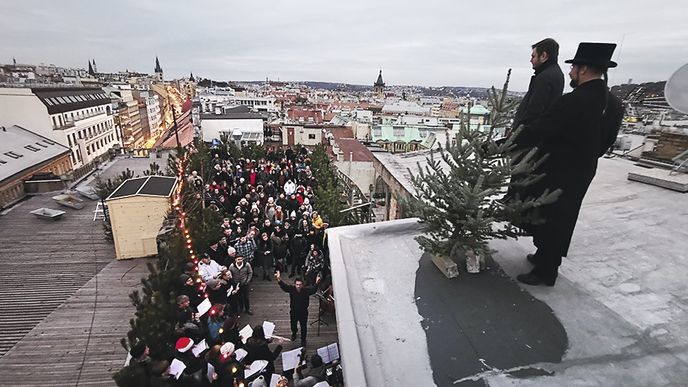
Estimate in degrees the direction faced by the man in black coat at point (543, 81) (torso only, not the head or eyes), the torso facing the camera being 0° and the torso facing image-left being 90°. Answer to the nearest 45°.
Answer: approximately 90°

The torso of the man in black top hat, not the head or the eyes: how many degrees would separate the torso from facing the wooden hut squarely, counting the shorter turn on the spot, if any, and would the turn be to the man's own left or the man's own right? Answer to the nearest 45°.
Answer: approximately 45° to the man's own left

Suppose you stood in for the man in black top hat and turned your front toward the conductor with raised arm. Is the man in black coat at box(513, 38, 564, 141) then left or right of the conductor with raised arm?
right

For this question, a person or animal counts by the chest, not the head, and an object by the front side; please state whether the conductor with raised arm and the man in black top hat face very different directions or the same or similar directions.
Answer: very different directions

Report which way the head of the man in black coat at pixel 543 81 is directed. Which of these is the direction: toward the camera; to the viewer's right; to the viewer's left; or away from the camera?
to the viewer's left

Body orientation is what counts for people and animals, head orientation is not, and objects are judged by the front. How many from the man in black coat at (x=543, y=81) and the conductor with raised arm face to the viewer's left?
1

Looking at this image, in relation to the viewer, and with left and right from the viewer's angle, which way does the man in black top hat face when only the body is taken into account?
facing away from the viewer and to the left of the viewer
